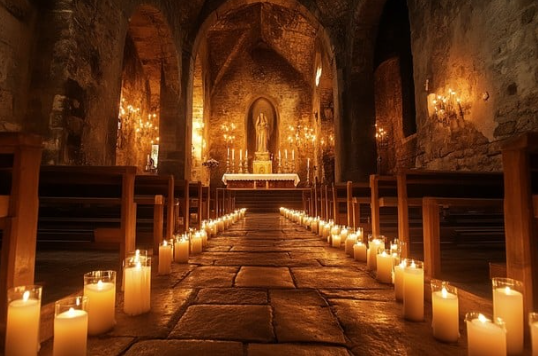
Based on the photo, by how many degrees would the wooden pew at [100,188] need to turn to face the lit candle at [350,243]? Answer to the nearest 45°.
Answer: approximately 90° to its right

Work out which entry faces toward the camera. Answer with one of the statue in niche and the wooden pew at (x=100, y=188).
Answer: the statue in niche

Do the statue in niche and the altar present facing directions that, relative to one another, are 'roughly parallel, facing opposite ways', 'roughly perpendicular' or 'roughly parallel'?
roughly parallel

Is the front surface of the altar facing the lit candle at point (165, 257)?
yes

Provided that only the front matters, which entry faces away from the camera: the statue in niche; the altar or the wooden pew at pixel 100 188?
the wooden pew

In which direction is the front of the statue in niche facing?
toward the camera

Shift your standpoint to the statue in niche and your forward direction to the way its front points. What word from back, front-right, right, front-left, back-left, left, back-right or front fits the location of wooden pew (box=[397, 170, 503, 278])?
front

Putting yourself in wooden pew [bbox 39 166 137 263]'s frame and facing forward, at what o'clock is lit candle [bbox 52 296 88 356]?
The lit candle is roughly at 6 o'clock from the wooden pew.

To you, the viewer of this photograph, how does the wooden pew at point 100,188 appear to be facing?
facing away from the viewer

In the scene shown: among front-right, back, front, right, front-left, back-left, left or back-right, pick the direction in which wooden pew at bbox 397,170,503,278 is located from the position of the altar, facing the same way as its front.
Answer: front

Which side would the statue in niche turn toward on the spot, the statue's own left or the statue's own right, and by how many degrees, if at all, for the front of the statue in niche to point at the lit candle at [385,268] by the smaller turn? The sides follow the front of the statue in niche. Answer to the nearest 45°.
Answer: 0° — it already faces it

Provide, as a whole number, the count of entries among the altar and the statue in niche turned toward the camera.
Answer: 2

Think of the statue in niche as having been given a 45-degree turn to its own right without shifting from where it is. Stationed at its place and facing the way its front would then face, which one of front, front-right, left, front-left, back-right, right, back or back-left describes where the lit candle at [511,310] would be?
front-left

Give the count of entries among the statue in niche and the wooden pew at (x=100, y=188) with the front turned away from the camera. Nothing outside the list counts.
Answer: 1

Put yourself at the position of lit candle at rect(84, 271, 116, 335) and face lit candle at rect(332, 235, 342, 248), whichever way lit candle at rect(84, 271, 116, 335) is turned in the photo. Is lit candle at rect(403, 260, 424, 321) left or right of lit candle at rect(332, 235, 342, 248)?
right

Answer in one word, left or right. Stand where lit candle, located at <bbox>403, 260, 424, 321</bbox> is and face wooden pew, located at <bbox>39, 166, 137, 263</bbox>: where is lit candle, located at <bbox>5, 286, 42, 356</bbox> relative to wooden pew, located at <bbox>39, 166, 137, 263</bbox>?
left

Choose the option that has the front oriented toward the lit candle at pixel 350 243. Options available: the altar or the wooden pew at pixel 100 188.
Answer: the altar

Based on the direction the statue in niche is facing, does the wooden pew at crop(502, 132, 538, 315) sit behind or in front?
in front

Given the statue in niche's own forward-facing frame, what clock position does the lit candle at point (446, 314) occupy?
The lit candle is roughly at 12 o'clock from the statue in niche.

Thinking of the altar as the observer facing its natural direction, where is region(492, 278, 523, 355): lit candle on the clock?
The lit candle is roughly at 12 o'clock from the altar.

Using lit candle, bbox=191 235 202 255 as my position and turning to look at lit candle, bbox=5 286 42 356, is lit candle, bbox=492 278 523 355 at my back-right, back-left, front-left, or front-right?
front-left

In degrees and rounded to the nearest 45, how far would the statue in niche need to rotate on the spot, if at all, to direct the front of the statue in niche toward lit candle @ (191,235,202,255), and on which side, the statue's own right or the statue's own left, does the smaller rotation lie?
0° — it already faces it
